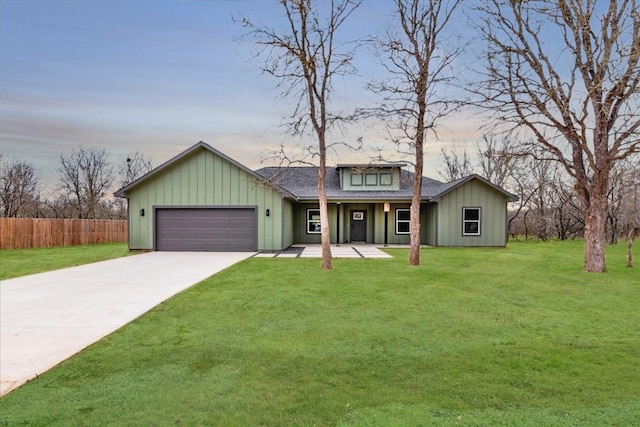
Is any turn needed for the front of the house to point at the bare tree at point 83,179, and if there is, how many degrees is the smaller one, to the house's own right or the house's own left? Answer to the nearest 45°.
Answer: approximately 135° to the house's own right

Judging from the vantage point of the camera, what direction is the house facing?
facing the viewer

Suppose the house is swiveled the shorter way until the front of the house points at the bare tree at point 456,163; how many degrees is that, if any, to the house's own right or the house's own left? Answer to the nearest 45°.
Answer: approximately 135° to the house's own left

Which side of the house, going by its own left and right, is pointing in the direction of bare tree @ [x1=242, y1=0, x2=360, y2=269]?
front

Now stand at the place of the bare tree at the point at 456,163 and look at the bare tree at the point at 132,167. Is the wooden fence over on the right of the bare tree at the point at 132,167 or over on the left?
left
